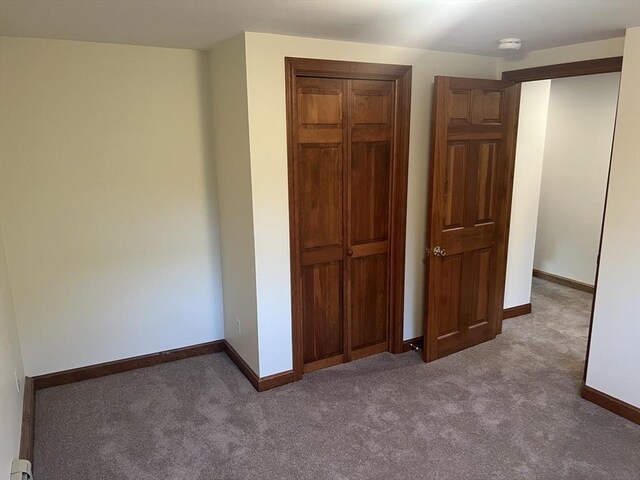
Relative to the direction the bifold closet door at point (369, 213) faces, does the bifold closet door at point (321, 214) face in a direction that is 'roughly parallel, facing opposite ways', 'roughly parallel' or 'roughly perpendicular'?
roughly parallel

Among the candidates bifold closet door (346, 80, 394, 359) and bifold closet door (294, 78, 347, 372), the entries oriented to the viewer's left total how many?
0

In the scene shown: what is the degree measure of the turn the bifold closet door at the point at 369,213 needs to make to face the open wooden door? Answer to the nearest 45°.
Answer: approximately 45° to its left

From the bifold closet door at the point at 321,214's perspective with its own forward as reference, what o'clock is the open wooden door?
The open wooden door is roughly at 10 o'clock from the bifold closet door.

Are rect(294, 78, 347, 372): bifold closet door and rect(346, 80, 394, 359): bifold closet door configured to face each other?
no

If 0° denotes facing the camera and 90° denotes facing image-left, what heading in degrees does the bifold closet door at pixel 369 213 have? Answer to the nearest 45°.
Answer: approximately 315°
